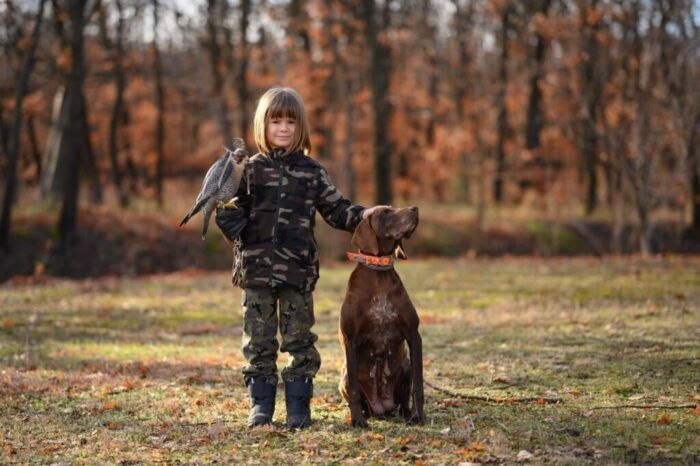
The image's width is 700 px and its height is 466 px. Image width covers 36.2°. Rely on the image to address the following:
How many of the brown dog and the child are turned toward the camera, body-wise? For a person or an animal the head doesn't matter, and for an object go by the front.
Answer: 2

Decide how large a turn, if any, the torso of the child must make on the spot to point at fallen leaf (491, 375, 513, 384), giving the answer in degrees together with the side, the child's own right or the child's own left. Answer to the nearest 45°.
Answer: approximately 135° to the child's own left

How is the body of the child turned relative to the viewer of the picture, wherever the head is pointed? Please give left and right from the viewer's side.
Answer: facing the viewer

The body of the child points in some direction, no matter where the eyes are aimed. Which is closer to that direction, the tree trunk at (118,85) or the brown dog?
the brown dog

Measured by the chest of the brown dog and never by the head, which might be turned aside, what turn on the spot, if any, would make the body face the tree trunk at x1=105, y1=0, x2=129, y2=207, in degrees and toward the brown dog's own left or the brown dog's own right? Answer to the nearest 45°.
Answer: approximately 180°

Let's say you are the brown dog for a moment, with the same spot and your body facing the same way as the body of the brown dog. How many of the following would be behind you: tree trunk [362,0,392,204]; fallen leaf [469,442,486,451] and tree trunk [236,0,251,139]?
2

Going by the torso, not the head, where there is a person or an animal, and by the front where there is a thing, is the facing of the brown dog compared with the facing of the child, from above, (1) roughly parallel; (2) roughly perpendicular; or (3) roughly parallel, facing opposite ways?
roughly parallel

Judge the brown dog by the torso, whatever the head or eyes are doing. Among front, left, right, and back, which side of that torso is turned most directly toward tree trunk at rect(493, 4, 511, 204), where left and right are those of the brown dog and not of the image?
back

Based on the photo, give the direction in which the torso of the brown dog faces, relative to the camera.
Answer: toward the camera

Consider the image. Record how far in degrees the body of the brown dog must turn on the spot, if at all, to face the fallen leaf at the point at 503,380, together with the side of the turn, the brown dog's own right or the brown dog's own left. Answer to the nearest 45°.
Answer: approximately 135° to the brown dog's own left
